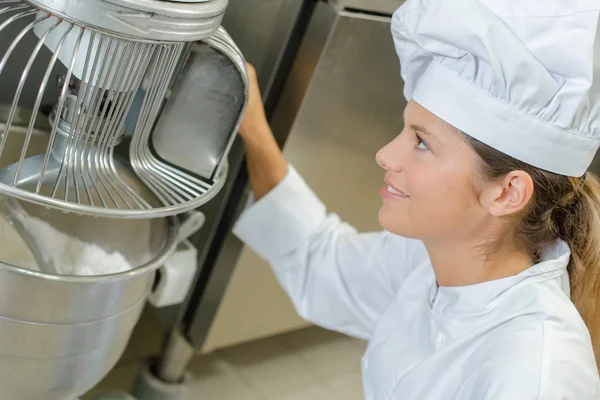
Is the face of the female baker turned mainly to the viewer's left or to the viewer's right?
to the viewer's left

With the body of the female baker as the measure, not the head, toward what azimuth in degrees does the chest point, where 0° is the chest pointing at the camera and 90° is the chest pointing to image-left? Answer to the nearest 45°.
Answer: approximately 90°
